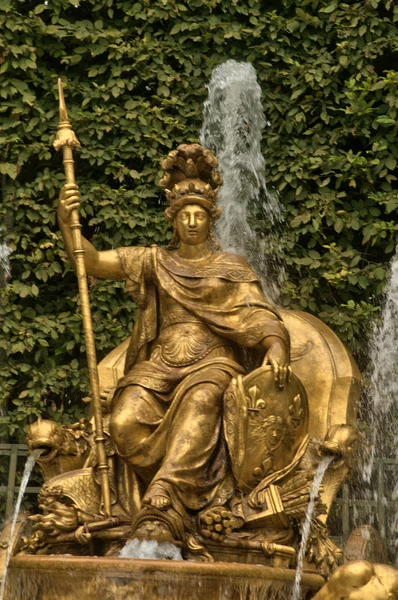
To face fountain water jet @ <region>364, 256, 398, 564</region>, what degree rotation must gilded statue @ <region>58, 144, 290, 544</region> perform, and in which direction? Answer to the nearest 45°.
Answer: approximately 135° to its left

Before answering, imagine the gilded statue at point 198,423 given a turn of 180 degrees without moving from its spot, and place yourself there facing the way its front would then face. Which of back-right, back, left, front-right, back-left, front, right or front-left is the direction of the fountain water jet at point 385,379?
front-right

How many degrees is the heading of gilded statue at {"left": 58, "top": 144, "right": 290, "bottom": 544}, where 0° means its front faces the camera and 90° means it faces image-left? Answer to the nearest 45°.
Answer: approximately 0°
